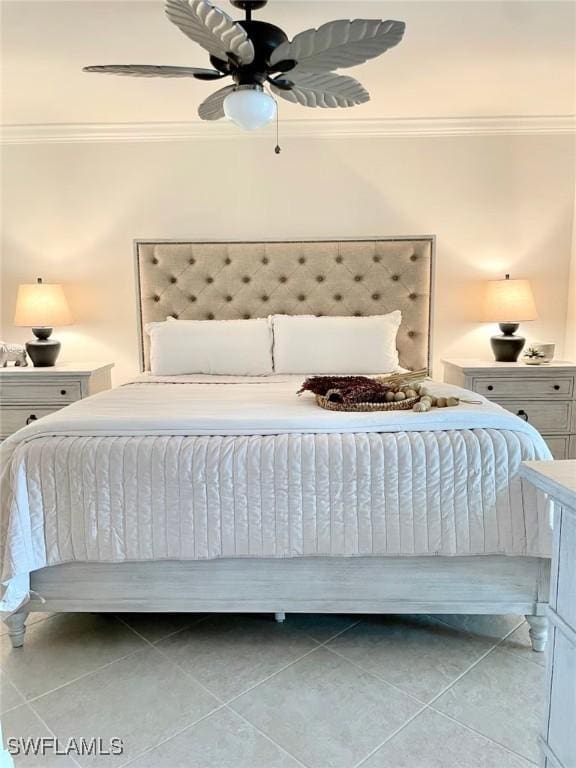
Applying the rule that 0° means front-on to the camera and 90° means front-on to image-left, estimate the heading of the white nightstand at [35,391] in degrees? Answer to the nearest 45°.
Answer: approximately 0°

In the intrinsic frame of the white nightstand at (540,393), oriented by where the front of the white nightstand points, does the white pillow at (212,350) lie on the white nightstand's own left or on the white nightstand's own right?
on the white nightstand's own right

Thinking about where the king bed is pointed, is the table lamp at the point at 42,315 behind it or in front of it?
behind

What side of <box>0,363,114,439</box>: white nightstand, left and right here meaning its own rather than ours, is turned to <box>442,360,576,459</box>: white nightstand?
left

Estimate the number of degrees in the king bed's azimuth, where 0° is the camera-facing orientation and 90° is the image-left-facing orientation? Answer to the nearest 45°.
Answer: approximately 0°

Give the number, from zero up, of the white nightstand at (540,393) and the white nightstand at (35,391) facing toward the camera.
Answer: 2

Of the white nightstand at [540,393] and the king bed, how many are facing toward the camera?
2

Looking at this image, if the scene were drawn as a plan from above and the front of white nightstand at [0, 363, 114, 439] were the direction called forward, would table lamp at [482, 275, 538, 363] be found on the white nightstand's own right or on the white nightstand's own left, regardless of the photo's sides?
on the white nightstand's own left

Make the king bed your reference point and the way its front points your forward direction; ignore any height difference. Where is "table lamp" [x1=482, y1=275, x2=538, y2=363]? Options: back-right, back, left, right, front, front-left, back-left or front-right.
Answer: back-left

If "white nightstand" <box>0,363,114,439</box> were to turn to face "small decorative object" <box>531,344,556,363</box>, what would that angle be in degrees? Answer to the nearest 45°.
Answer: approximately 90° to its left
